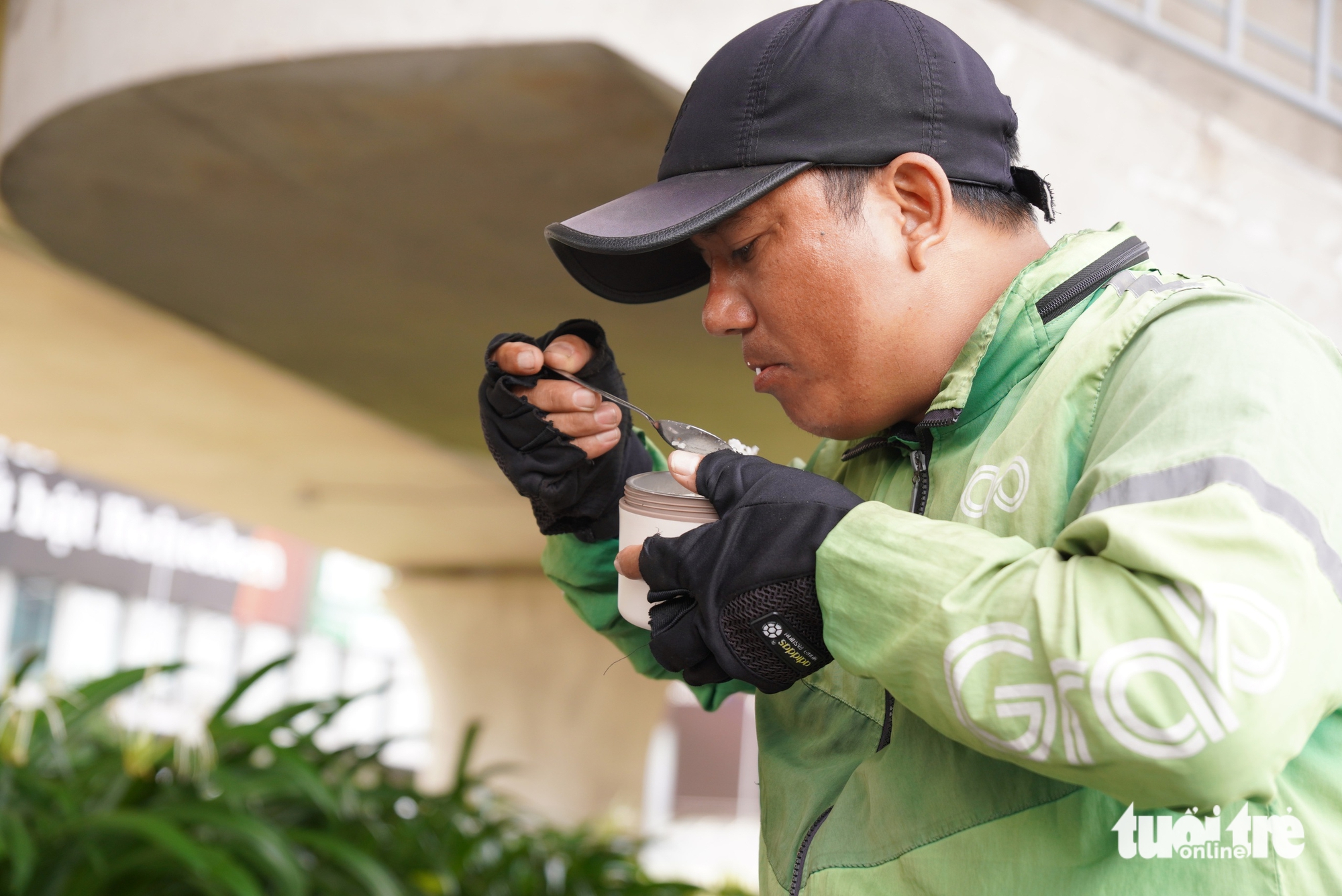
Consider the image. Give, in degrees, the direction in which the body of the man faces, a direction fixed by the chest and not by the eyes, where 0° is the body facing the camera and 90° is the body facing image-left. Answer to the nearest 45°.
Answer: approximately 45°
